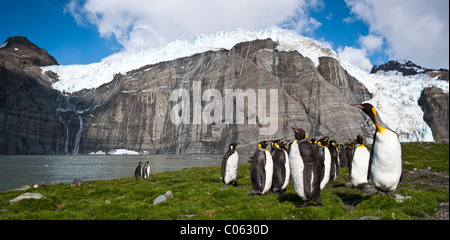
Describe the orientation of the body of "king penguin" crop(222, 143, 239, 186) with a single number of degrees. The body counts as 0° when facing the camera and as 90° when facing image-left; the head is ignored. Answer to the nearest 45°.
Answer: approximately 315°

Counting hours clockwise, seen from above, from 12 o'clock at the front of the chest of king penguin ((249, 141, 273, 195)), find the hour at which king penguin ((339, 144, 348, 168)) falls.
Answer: king penguin ((339, 144, 348, 168)) is roughly at 10 o'clock from king penguin ((249, 141, 273, 195)).

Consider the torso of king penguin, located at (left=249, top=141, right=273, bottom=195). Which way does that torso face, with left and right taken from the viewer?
facing to the right of the viewer

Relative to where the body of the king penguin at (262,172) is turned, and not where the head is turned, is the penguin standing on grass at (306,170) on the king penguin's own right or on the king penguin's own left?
on the king penguin's own right
